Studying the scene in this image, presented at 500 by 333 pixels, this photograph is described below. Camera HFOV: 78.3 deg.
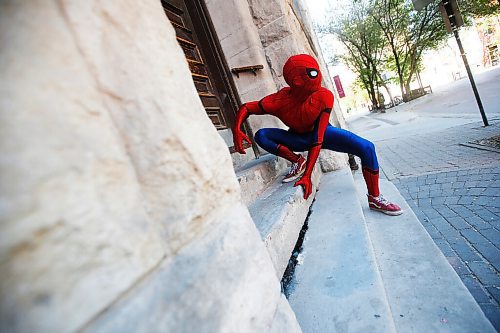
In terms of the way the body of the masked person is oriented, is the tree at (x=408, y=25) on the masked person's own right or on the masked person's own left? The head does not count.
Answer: on the masked person's own left

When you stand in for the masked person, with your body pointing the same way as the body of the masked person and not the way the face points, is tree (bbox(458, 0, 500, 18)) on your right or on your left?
on your left

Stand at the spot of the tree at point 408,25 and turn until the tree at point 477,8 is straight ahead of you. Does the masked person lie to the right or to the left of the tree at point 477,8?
right

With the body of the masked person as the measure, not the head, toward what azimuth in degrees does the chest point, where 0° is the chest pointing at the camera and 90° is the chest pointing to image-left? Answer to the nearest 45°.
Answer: approximately 315°
